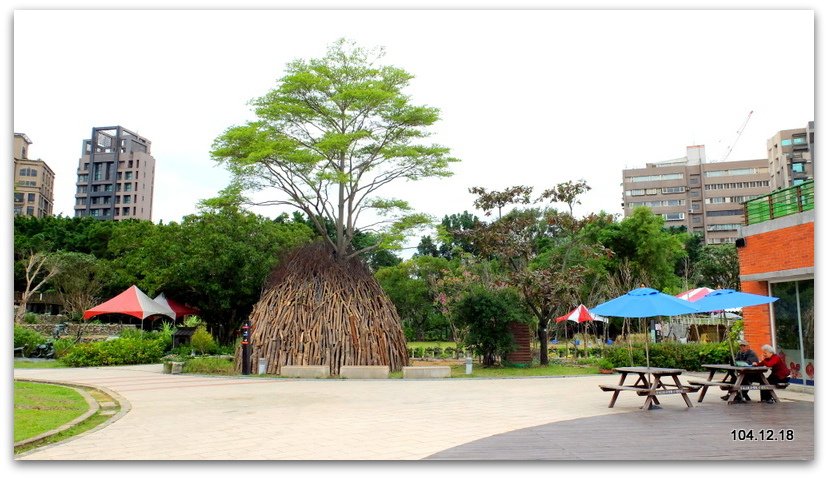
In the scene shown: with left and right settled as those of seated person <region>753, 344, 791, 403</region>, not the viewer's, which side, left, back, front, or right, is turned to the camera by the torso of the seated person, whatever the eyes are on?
left

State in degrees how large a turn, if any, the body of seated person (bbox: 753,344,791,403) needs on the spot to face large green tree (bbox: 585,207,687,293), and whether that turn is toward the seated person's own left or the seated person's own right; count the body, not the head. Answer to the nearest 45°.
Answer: approximately 90° to the seated person's own right

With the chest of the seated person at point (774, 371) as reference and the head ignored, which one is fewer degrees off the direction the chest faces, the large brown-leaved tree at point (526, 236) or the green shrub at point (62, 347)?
the green shrub

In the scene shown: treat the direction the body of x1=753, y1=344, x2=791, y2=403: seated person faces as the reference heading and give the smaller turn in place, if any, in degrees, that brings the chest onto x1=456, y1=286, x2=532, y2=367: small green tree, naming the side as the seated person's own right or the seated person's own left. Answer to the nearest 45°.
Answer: approximately 45° to the seated person's own right

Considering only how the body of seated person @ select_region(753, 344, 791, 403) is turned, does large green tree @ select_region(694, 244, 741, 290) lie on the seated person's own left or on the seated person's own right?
on the seated person's own right
